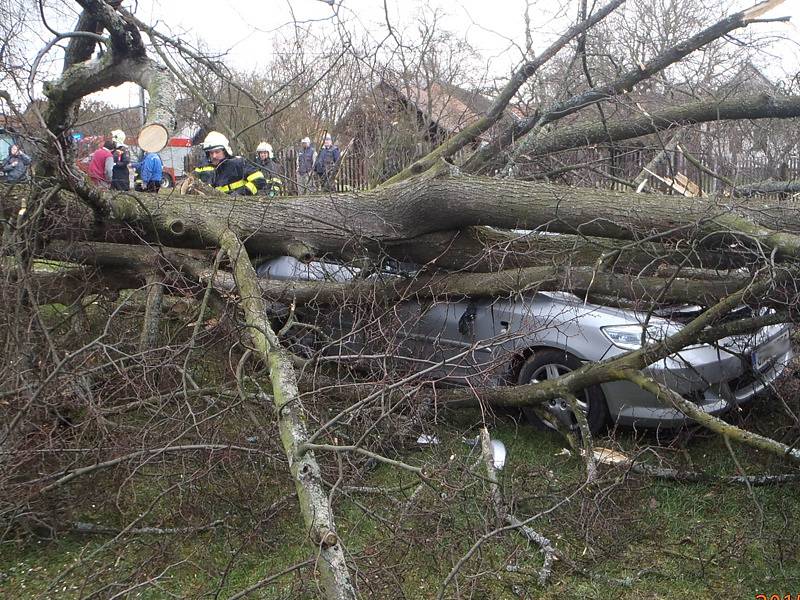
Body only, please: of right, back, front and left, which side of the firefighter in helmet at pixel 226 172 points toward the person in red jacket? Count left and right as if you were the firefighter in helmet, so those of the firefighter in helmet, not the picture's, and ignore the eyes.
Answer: right

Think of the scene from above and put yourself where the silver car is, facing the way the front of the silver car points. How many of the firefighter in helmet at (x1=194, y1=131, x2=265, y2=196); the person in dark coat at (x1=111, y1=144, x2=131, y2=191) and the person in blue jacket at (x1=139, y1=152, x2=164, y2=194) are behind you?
3

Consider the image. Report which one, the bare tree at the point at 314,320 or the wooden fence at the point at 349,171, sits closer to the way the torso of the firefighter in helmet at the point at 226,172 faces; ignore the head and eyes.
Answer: the bare tree

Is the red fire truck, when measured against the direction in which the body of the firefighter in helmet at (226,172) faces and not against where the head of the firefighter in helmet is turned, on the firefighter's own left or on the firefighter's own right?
on the firefighter's own right

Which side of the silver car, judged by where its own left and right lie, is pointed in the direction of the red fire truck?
back

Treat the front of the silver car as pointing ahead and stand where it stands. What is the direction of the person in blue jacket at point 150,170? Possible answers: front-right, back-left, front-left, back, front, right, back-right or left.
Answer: back

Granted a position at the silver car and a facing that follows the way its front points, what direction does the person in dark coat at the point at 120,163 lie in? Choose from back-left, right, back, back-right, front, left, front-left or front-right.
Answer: back

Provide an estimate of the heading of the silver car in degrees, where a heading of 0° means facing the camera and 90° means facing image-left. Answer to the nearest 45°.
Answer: approximately 315°

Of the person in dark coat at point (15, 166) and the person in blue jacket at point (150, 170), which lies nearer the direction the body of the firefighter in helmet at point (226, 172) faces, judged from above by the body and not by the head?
the person in dark coat
